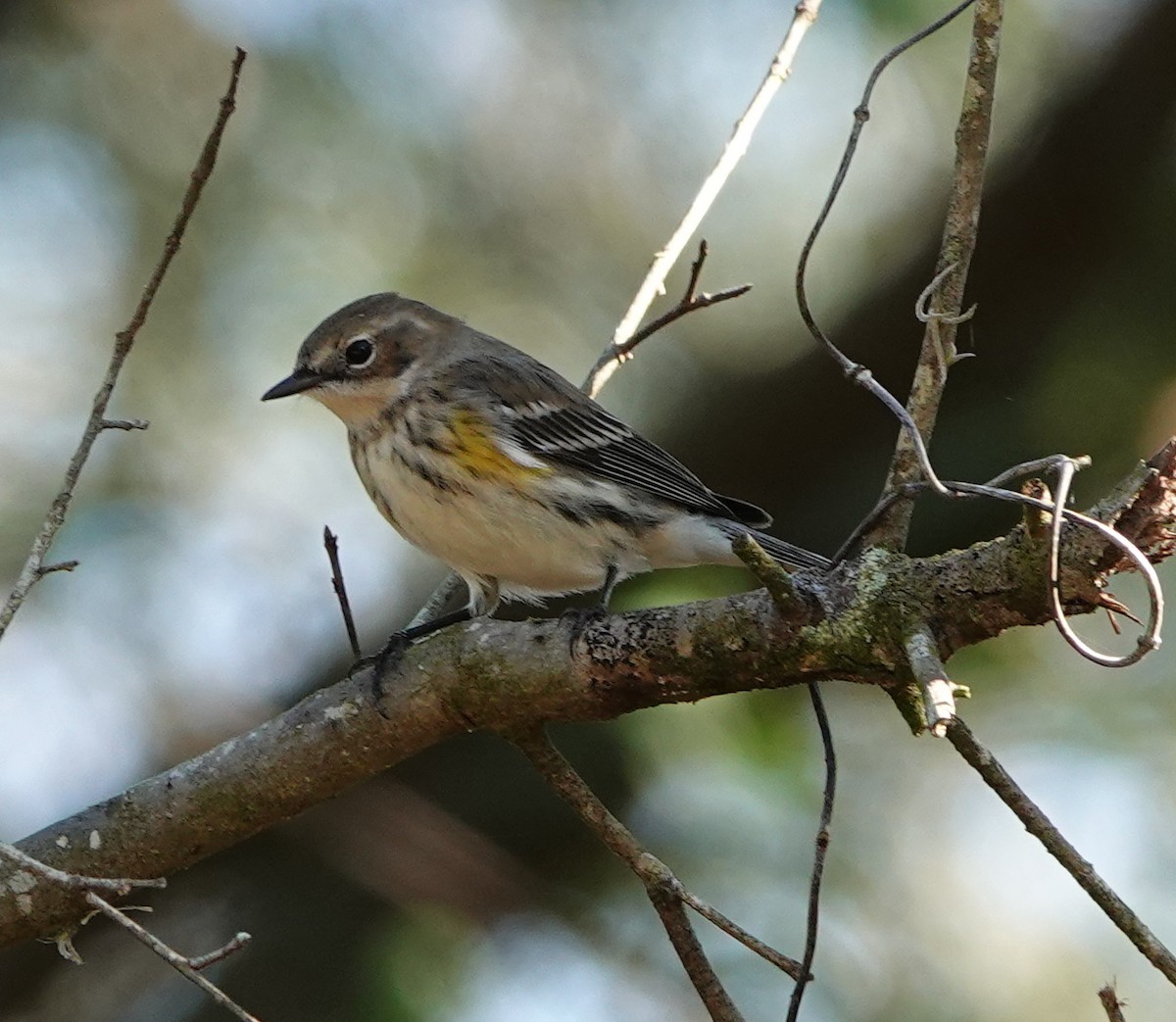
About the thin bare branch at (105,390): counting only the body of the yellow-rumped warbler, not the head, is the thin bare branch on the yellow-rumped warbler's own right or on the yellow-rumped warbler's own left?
on the yellow-rumped warbler's own right

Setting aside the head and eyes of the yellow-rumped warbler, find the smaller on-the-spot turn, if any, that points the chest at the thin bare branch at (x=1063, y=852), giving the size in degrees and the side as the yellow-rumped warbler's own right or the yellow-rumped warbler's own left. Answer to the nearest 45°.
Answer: approximately 135° to the yellow-rumped warbler's own left

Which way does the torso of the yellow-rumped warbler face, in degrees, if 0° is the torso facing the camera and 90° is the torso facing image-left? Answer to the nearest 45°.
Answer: approximately 90°
